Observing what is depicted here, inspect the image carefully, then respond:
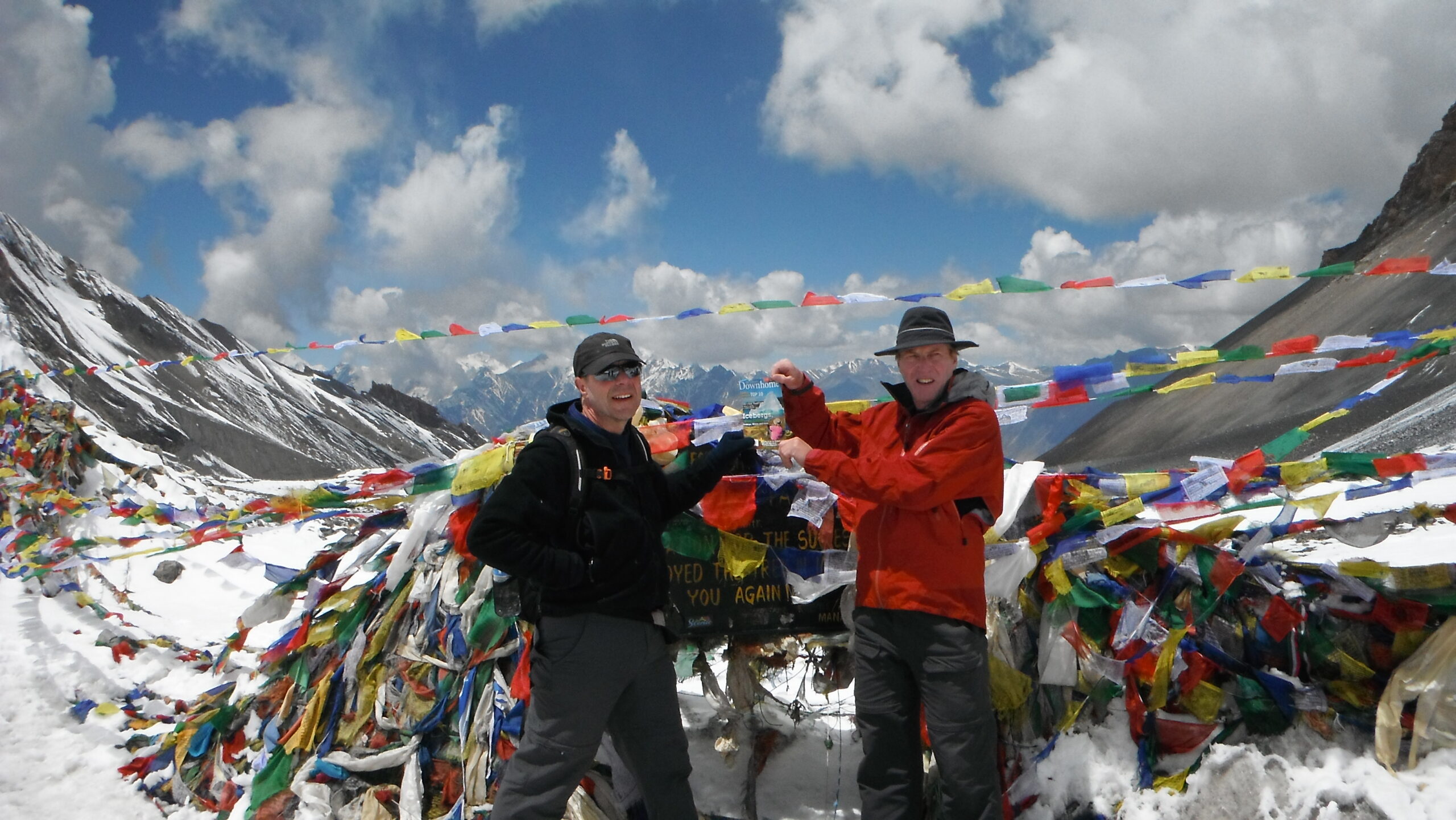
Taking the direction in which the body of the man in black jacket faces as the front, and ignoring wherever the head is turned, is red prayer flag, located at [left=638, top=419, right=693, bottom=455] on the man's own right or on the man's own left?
on the man's own left

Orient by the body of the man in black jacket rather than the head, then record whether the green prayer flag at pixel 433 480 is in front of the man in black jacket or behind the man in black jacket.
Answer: behind

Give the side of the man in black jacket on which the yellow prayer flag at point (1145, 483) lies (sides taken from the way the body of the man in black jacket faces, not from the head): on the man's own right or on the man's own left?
on the man's own left

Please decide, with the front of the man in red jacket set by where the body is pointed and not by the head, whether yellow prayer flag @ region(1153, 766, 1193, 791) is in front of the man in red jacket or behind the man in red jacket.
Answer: behind

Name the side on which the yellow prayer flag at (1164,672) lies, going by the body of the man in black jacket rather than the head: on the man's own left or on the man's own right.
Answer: on the man's own left

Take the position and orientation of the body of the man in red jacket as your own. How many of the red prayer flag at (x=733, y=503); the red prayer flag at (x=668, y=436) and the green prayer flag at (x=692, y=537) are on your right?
3

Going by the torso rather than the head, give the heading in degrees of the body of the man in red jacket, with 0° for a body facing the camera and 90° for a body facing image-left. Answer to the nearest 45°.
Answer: approximately 45°

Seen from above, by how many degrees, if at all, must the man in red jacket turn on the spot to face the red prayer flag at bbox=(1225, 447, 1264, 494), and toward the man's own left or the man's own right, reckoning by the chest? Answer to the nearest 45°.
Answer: approximately 180°

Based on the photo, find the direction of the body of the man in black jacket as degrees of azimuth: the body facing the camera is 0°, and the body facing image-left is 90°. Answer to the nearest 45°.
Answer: approximately 315°

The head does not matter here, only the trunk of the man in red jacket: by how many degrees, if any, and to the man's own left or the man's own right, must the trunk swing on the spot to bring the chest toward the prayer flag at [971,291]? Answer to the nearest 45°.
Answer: approximately 135° to the man's own right
